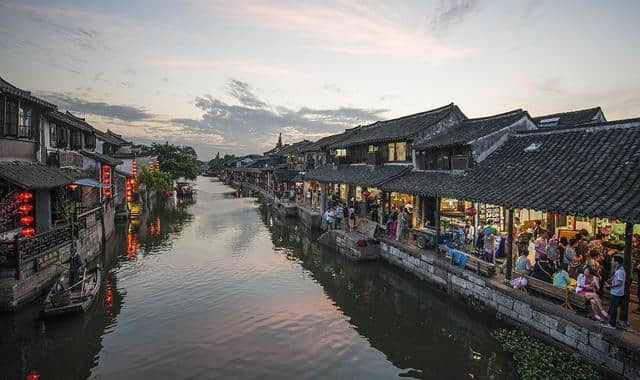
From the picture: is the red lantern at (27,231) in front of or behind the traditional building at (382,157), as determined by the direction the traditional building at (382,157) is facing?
in front

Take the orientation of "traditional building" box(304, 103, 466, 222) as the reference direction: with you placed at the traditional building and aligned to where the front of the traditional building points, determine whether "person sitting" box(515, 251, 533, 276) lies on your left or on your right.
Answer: on your left

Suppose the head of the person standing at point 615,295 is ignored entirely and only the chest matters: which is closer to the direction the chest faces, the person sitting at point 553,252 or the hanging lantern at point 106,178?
the hanging lantern

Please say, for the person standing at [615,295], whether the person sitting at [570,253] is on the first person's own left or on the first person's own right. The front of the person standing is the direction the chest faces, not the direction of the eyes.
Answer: on the first person's own right

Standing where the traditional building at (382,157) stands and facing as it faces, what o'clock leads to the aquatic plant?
The aquatic plant is roughly at 10 o'clock from the traditional building.

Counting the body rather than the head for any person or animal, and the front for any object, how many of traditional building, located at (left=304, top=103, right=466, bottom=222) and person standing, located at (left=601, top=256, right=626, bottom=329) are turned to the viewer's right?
0

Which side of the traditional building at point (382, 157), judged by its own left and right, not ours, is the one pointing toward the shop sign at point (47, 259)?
front

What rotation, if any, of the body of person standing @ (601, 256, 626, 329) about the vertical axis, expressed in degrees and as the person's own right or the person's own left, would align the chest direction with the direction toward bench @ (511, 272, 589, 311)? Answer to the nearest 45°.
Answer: approximately 45° to the person's own right
